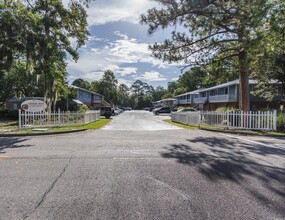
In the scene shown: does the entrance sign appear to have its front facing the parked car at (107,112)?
no

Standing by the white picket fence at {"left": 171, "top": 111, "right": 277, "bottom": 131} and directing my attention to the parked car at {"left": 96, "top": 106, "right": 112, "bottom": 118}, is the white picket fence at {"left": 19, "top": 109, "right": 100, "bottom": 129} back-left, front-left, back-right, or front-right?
front-left

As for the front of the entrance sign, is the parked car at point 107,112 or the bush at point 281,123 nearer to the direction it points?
the bush

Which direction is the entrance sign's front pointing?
toward the camera

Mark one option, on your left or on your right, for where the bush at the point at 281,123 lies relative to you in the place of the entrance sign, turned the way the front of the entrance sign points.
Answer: on your left

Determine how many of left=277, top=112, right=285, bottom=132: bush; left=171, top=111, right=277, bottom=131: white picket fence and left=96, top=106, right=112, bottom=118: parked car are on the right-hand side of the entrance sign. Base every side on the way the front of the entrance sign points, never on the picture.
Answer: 0

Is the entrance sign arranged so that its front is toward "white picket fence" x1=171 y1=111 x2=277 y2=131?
no
